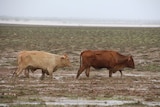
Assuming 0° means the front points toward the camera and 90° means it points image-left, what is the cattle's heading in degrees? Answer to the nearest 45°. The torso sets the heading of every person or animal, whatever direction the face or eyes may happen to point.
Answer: approximately 270°

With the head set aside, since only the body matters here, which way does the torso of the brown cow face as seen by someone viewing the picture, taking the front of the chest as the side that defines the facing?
to the viewer's right
